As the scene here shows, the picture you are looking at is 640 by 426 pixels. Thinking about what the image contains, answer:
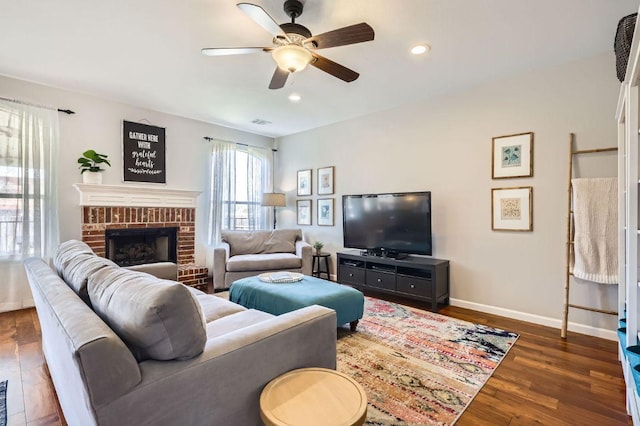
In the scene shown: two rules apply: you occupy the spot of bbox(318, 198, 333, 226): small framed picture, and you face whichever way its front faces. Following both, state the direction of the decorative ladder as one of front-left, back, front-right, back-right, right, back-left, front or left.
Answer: left

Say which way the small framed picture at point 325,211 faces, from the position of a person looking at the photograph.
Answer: facing the viewer and to the left of the viewer

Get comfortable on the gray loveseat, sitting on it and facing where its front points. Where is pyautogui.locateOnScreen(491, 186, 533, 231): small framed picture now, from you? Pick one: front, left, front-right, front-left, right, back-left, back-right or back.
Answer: front-left

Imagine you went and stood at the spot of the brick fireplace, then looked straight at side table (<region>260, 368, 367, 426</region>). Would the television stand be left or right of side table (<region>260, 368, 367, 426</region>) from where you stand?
left

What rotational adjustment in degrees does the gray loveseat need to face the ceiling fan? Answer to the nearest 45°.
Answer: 0° — it already faces it

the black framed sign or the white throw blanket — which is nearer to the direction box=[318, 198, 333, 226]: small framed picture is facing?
the black framed sign

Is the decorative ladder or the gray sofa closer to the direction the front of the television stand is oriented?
the gray sofa

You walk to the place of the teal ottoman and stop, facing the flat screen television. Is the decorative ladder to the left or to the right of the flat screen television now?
right

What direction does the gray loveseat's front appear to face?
toward the camera

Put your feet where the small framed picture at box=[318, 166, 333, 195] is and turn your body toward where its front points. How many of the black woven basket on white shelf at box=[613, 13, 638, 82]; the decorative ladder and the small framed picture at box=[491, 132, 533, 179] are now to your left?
3

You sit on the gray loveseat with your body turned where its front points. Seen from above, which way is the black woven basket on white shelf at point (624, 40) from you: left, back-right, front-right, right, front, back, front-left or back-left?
front-left

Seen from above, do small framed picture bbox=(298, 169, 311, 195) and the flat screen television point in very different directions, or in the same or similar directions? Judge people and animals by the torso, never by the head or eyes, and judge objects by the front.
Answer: same or similar directions

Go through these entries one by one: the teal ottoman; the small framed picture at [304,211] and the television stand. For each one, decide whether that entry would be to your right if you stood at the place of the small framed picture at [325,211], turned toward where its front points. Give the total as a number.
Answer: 1

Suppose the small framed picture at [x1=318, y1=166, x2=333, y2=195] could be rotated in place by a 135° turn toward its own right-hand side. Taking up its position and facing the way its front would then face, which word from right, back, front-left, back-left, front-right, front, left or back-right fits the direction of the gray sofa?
back

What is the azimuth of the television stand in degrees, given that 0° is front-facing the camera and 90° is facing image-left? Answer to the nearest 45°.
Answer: approximately 45°

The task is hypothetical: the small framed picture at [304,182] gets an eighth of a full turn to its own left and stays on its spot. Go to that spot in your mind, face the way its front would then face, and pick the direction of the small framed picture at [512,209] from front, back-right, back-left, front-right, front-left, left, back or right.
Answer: front-left

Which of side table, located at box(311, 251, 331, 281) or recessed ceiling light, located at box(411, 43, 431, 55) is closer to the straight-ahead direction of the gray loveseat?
the recessed ceiling light

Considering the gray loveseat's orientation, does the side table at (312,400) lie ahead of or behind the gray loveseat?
ahead

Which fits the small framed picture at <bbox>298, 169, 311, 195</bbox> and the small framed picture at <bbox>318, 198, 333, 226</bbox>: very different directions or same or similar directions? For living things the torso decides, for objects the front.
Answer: same or similar directions
